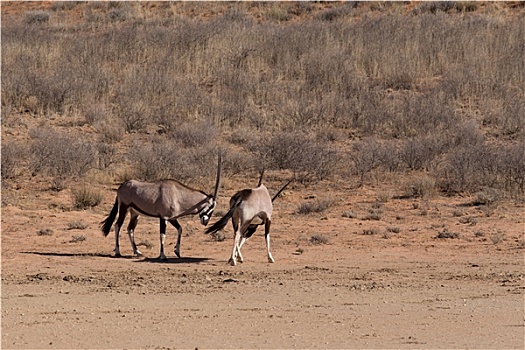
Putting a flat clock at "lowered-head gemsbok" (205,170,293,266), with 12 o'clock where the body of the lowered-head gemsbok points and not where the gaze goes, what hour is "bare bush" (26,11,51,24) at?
The bare bush is roughly at 10 o'clock from the lowered-head gemsbok.

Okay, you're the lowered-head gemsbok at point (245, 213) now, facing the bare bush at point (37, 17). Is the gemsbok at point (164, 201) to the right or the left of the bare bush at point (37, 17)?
left

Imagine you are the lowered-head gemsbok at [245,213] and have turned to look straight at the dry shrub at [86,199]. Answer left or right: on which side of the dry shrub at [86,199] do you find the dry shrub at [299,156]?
right

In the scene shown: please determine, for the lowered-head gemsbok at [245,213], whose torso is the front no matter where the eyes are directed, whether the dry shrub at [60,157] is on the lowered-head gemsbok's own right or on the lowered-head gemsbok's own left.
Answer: on the lowered-head gemsbok's own left

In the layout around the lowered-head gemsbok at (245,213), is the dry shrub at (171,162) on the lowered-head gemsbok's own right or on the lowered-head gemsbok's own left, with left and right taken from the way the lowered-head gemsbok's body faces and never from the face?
on the lowered-head gemsbok's own left

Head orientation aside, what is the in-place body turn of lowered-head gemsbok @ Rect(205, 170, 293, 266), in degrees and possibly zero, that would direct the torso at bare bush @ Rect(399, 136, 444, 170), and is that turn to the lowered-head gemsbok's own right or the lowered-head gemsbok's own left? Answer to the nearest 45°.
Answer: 0° — it already faces it

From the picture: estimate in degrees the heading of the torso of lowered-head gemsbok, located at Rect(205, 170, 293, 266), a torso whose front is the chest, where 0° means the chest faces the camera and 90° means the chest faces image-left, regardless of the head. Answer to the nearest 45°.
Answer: approximately 225°

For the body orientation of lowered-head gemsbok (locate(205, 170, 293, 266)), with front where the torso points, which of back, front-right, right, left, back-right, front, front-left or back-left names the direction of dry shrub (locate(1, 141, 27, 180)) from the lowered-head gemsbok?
left

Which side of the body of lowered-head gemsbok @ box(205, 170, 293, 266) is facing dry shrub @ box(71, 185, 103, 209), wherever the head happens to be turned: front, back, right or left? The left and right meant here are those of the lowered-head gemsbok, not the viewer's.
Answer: left
